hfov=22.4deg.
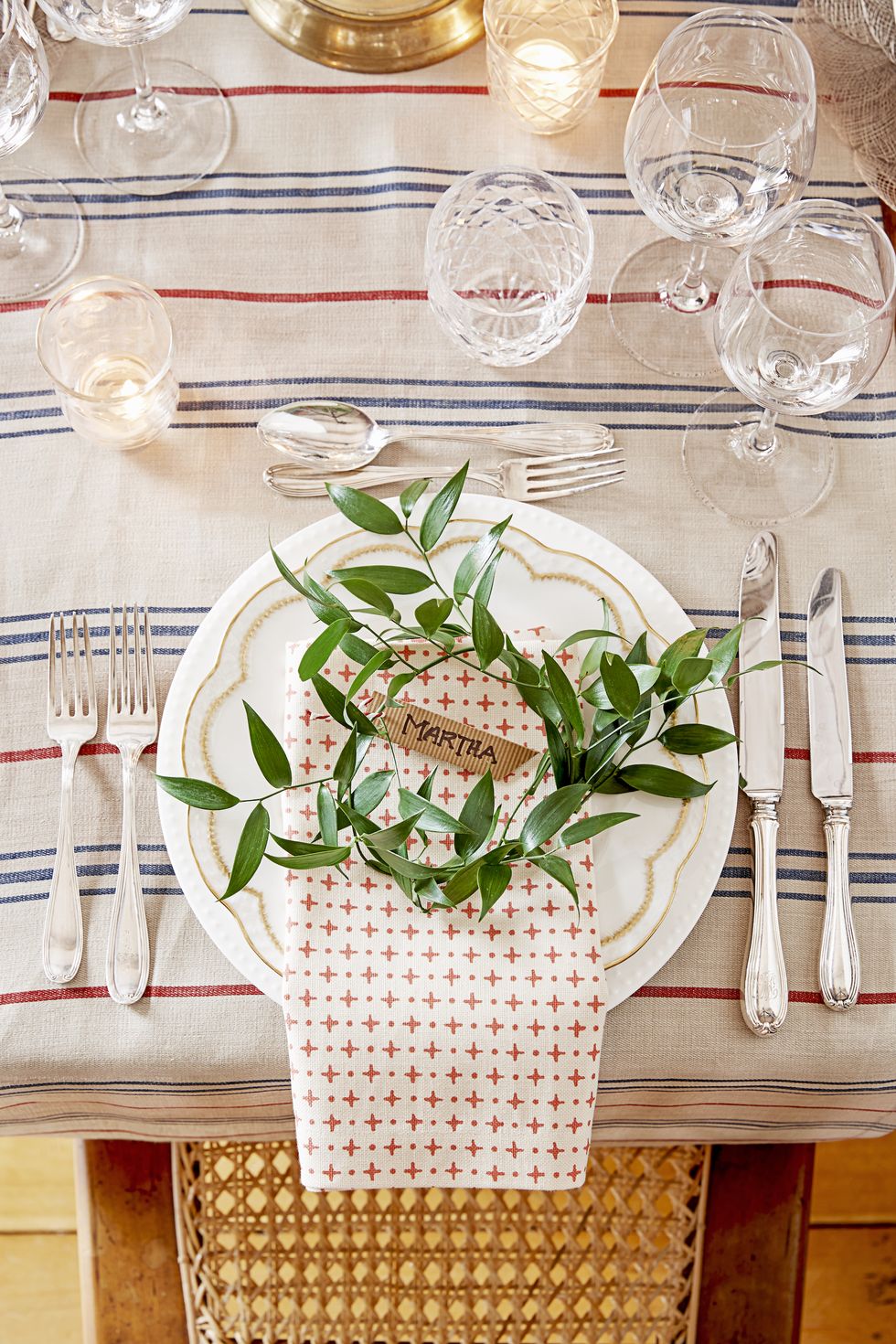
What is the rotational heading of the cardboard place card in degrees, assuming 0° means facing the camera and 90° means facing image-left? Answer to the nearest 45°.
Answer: approximately 0°
